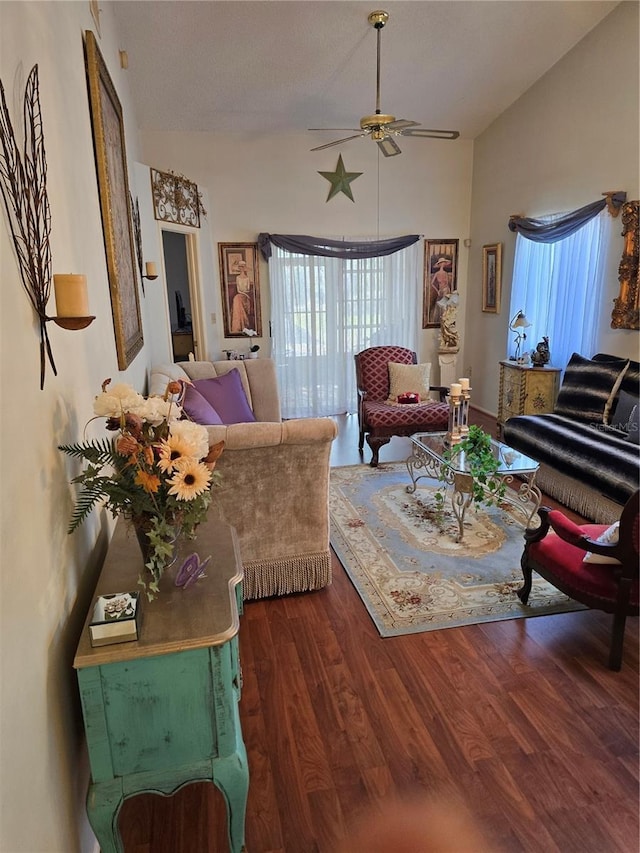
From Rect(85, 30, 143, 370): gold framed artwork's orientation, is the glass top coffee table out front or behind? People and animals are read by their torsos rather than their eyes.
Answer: out front

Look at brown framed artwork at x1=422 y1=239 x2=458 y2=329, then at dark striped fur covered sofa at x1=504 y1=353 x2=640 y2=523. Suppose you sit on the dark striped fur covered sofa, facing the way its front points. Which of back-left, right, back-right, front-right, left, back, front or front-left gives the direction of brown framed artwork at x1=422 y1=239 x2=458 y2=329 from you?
right

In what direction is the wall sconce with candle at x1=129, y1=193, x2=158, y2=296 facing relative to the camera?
to the viewer's right

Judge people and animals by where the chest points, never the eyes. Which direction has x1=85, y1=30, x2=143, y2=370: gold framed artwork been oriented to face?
to the viewer's right

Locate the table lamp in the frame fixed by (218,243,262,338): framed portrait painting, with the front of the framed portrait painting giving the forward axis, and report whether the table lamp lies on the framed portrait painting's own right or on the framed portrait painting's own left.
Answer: on the framed portrait painting's own left

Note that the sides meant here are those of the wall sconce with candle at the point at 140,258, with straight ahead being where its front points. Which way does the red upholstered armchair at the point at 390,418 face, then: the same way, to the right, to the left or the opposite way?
to the right

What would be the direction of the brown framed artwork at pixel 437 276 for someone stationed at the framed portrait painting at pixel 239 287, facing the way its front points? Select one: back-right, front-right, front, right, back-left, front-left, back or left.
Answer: left

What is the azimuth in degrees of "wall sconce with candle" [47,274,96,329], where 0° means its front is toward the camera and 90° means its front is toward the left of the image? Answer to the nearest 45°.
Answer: approximately 270°

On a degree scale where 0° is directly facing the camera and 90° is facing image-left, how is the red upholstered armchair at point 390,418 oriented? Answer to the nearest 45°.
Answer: approximately 315°

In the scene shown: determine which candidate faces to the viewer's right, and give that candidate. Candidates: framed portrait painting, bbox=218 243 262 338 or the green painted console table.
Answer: the green painted console table

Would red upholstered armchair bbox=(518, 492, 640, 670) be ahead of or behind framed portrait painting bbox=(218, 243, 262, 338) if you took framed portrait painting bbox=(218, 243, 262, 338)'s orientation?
ahead
